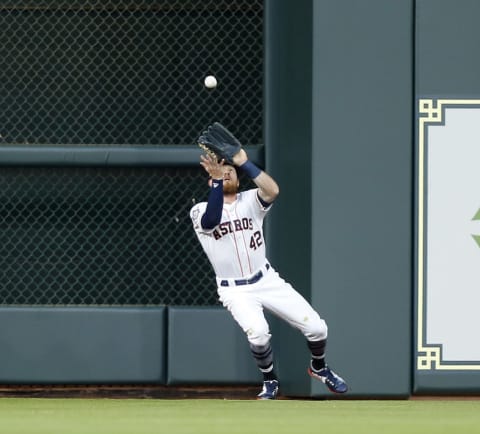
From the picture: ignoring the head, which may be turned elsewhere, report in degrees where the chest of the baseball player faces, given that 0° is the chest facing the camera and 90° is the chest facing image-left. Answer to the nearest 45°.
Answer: approximately 0°
